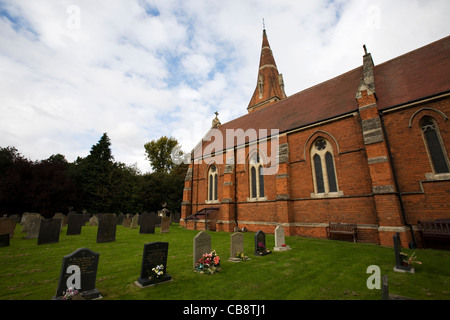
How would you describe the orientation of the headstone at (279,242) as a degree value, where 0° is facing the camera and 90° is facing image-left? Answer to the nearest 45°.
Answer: approximately 315°

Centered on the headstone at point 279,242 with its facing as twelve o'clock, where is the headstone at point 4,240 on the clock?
the headstone at point 4,240 is roughly at 4 o'clock from the headstone at point 279,242.

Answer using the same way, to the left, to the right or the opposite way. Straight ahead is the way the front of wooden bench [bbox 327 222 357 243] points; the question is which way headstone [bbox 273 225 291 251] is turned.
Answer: to the left

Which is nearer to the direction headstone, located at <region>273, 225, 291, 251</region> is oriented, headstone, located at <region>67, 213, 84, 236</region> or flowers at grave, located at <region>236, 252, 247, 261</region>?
the flowers at grave

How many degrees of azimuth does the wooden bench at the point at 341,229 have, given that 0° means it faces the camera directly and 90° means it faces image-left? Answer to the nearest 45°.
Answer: approximately 45°

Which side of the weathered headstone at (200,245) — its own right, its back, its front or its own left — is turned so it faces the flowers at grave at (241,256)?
left
